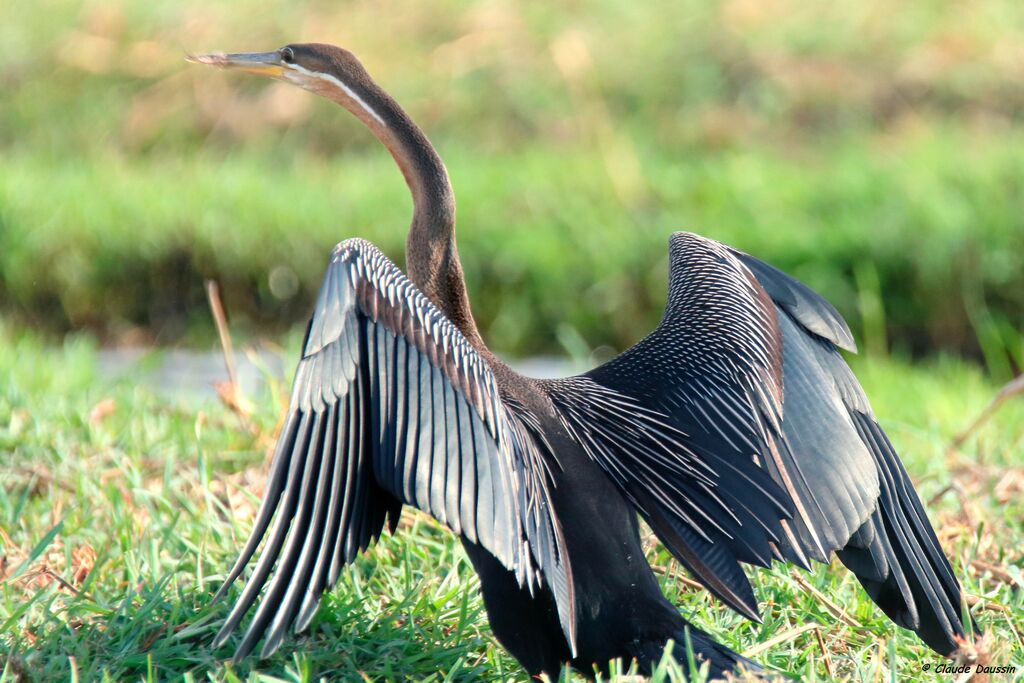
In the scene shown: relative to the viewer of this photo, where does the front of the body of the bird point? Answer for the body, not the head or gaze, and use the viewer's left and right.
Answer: facing away from the viewer and to the left of the viewer
